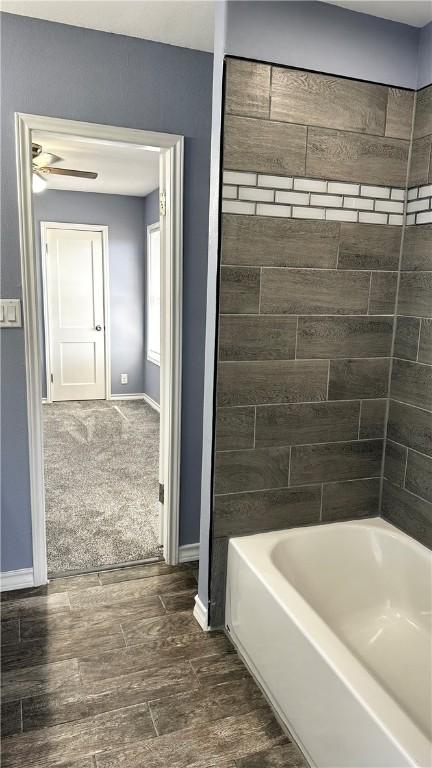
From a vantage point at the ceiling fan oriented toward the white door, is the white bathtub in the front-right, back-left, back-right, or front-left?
back-right

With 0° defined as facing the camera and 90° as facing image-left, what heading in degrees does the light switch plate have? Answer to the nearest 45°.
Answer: approximately 0°

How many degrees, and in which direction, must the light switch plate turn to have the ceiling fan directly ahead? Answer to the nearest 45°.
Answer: approximately 180°

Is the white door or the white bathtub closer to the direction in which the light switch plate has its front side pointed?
the white bathtub

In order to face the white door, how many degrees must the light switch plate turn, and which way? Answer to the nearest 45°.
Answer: approximately 180°

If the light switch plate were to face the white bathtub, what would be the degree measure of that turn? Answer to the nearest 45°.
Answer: approximately 45° to its left

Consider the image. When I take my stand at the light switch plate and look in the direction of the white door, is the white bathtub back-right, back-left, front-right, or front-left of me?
back-right

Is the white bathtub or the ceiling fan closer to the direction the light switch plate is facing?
the white bathtub

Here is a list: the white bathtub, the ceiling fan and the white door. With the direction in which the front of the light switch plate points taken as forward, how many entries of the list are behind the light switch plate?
2
